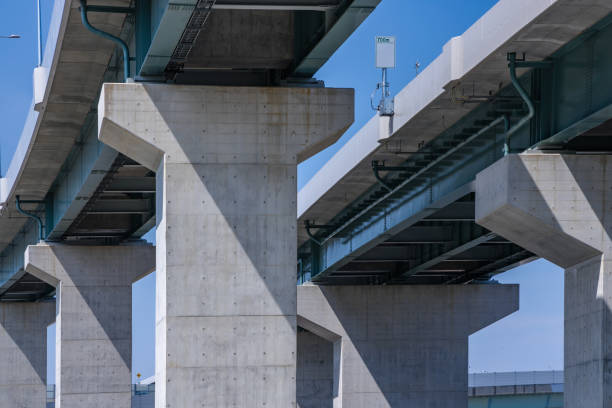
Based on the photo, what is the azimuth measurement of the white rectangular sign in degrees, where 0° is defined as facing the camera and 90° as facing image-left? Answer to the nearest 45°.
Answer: approximately 0°
